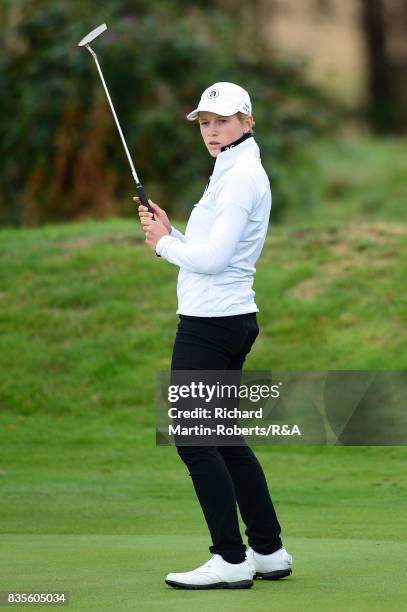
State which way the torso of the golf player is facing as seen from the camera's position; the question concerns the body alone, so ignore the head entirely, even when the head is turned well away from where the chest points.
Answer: to the viewer's left
